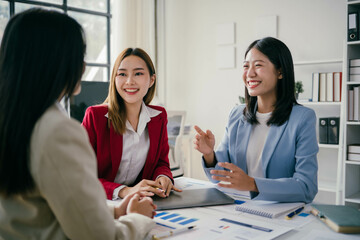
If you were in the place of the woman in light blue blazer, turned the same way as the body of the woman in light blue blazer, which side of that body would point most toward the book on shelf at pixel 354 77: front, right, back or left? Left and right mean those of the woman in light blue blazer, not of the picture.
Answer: back

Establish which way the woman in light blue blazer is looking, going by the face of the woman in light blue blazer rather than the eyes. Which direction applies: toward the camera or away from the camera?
toward the camera

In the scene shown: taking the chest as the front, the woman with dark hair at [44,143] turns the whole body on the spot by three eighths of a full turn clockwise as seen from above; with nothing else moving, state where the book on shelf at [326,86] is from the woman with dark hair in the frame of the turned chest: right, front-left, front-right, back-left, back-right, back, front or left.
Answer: back-left

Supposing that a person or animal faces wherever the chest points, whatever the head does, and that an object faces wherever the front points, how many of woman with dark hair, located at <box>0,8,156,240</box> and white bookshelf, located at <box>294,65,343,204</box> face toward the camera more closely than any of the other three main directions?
1

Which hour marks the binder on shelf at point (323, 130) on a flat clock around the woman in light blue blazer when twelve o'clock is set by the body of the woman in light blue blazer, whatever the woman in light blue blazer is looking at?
The binder on shelf is roughly at 5 o'clock from the woman in light blue blazer.

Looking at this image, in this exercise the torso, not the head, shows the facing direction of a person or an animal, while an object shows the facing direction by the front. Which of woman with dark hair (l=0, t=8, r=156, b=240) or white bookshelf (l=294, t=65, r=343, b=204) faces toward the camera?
the white bookshelf

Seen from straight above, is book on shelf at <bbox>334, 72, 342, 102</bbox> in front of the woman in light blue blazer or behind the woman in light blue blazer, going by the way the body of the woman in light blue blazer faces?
behind

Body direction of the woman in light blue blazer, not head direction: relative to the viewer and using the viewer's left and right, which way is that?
facing the viewer and to the left of the viewer

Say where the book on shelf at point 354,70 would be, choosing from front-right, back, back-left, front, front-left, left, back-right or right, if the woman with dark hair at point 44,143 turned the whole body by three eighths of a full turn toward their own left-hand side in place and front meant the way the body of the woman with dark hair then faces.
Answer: back-right

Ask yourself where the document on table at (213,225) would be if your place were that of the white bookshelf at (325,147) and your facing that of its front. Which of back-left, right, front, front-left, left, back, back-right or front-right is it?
front

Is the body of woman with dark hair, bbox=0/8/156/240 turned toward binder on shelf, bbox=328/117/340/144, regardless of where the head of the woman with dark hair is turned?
yes

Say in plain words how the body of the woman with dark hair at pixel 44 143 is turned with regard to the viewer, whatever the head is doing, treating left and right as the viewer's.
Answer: facing away from the viewer and to the right of the viewer

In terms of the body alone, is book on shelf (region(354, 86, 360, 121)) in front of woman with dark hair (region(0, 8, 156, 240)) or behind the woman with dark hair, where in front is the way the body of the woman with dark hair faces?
in front

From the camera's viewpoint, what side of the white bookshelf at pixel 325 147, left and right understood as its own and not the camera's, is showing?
front
